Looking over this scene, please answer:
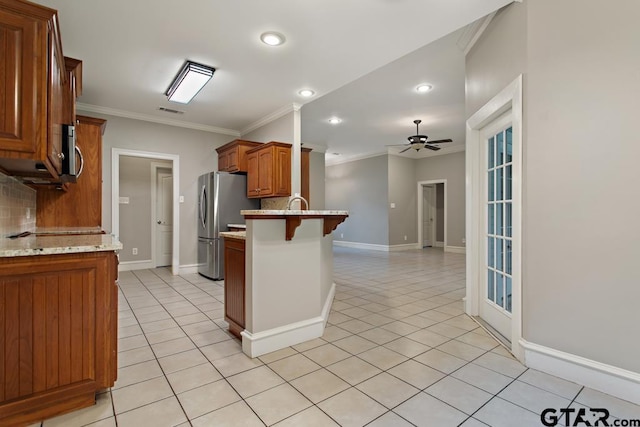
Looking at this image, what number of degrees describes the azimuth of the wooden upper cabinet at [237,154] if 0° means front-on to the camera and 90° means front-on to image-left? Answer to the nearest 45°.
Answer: approximately 45°

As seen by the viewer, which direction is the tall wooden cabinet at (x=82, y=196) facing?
to the viewer's right

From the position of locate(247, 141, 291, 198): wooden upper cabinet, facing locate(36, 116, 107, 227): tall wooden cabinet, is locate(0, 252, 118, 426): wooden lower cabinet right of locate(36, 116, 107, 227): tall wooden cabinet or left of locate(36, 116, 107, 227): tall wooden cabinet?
left

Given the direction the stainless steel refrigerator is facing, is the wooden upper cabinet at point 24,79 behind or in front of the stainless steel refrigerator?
in front

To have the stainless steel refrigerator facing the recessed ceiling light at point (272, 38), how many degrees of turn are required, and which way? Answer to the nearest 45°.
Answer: approximately 45° to its left

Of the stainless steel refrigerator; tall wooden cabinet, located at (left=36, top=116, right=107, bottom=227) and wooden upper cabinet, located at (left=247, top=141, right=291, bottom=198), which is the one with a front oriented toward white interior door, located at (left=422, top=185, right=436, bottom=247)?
tall wooden cabinet, located at (left=36, top=116, right=107, bottom=227)

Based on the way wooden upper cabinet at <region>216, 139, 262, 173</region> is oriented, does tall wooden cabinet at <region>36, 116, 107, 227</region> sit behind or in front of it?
in front

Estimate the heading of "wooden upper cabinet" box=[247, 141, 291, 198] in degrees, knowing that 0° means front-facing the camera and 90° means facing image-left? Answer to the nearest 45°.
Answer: approximately 45°

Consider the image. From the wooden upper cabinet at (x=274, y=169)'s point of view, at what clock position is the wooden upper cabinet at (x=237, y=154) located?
the wooden upper cabinet at (x=237, y=154) is roughly at 3 o'clock from the wooden upper cabinet at (x=274, y=169).

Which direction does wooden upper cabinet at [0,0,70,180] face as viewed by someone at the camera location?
facing to the right of the viewer

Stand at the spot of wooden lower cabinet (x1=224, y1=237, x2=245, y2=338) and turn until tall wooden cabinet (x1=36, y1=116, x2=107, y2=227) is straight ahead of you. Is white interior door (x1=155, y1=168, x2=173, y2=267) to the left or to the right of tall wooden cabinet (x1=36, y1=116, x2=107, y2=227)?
right

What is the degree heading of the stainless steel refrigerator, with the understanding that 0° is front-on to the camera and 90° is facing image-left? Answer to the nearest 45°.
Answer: approximately 45°

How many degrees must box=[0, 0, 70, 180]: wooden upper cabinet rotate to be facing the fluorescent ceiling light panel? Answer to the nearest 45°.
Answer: approximately 45° to its left
